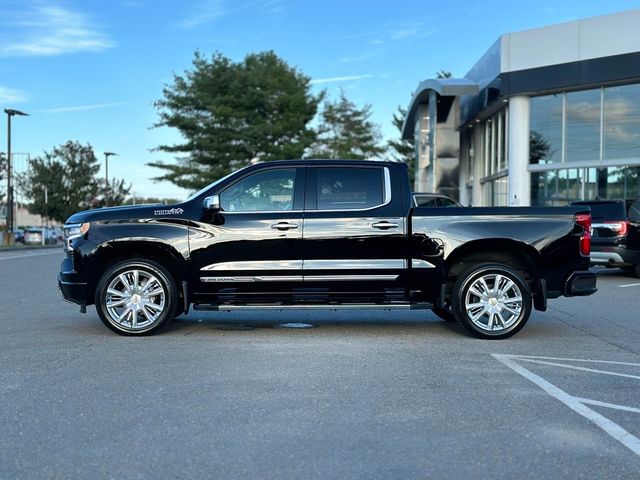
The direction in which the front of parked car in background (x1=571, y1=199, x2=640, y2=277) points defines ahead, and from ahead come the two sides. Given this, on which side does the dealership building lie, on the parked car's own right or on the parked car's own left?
on the parked car's own left

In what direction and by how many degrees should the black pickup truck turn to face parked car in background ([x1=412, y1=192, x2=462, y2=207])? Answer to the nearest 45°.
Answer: approximately 90° to its right

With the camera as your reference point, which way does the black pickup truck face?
facing to the left of the viewer

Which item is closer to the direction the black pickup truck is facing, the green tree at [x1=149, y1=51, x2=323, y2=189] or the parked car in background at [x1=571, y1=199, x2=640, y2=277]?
the green tree

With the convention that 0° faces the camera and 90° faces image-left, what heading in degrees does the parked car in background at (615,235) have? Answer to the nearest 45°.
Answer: approximately 225°

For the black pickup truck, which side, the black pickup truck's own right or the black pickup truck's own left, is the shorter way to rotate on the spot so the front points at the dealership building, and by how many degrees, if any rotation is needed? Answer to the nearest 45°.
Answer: approximately 135° to the black pickup truck's own right

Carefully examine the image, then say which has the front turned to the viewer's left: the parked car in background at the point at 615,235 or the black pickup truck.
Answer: the black pickup truck

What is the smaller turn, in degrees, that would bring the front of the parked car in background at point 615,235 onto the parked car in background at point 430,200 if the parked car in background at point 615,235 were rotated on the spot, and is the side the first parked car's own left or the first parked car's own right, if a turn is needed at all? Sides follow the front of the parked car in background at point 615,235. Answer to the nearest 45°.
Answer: approximately 90° to the first parked car's own left

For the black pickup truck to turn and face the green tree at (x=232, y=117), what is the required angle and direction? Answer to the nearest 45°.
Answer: approximately 90° to its right

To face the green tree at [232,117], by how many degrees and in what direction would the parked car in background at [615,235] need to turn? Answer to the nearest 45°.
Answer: approximately 90° to its left
